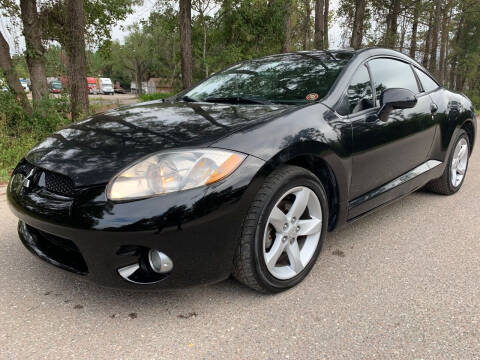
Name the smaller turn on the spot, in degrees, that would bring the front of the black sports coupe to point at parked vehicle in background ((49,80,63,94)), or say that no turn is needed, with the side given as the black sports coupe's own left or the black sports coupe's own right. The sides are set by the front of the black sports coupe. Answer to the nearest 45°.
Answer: approximately 90° to the black sports coupe's own right

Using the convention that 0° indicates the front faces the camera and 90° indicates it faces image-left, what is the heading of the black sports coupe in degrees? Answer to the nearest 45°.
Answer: approximately 45°

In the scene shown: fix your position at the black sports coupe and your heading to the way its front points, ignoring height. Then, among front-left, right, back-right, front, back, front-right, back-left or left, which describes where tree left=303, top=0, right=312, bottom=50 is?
back-right
